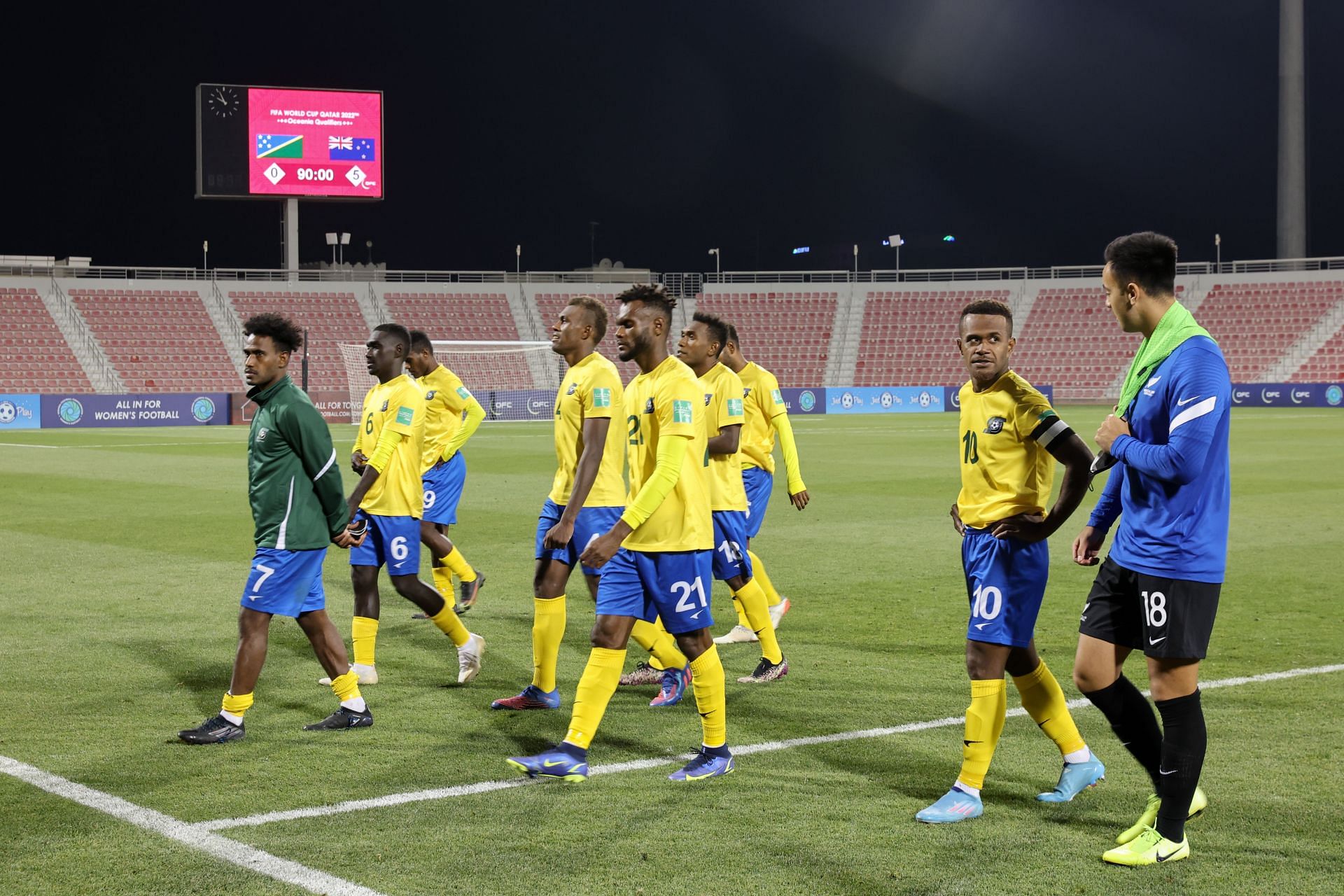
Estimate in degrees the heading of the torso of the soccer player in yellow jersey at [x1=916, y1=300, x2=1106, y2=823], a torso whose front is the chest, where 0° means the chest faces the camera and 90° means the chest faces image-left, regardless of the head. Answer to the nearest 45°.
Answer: approximately 45°

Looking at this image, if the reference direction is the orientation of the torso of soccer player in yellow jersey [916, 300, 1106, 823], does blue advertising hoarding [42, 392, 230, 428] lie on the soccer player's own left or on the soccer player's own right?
on the soccer player's own right

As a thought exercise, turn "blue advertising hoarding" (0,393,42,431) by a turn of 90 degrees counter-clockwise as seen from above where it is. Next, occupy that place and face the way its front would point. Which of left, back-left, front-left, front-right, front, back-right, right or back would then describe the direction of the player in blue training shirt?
right

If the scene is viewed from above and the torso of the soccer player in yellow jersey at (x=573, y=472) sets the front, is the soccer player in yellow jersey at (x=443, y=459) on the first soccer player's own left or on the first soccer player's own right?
on the first soccer player's own right

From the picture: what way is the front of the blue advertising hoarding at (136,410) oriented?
toward the camera

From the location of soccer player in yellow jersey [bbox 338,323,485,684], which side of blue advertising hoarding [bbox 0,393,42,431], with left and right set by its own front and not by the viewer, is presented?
front

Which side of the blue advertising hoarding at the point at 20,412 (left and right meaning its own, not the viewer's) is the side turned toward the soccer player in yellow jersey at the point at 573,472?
front

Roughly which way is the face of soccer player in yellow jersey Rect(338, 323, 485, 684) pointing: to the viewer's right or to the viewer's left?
to the viewer's left

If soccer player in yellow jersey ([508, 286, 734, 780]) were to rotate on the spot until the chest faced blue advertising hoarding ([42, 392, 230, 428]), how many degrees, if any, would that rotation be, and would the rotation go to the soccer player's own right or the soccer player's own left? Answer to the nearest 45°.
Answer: approximately 90° to the soccer player's own right

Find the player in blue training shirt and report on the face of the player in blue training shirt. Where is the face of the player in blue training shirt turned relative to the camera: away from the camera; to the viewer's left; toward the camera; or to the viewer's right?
to the viewer's left

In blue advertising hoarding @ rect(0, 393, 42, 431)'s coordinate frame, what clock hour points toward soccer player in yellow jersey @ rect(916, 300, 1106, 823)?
The soccer player in yellow jersey is roughly at 12 o'clock from the blue advertising hoarding.

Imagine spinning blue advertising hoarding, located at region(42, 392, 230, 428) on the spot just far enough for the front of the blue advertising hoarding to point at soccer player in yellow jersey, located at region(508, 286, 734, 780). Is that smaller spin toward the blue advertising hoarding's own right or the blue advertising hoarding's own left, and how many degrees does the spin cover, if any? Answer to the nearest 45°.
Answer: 0° — it already faces them
